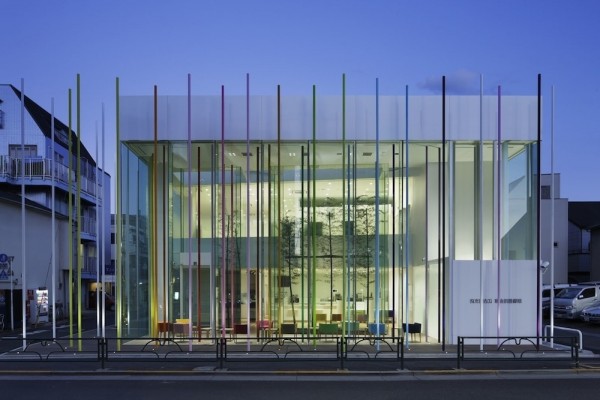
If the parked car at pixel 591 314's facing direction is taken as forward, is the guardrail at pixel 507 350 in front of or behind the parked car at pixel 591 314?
in front

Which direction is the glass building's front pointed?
toward the camera

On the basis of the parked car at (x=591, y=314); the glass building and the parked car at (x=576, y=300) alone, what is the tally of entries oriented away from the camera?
0

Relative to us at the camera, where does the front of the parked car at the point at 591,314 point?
facing the viewer and to the left of the viewer

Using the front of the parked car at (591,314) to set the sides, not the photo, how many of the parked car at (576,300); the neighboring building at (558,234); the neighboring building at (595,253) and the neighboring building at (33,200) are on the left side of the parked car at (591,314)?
0

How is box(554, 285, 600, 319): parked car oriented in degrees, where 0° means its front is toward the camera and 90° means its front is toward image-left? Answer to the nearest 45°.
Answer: approximately 45°

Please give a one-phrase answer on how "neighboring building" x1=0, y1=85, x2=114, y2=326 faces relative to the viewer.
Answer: facing the viewer and to the right of the viewer

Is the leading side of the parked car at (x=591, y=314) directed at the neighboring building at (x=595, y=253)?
no
